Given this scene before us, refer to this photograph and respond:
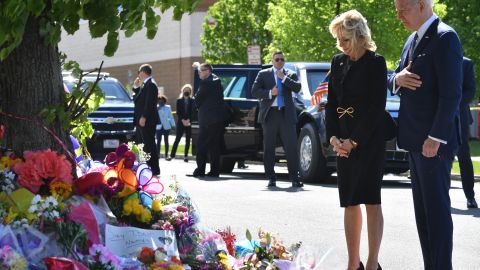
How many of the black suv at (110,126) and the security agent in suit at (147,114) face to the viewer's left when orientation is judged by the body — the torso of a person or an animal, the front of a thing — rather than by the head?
1

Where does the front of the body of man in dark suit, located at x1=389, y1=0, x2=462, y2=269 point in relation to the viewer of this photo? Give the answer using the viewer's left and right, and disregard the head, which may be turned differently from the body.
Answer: facing the viewer and to the left of the viewer

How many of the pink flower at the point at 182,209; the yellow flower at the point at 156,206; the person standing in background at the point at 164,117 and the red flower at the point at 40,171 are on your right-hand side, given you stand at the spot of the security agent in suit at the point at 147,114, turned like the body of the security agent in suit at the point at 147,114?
1

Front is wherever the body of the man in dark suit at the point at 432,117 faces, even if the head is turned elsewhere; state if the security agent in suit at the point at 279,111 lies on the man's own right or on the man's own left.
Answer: on the man's own right

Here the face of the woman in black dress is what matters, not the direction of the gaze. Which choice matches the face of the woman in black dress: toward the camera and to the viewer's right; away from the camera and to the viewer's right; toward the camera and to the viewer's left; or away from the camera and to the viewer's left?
toward the camera and to the viewer's left

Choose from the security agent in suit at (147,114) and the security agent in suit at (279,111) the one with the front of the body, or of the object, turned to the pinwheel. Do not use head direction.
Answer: the security agent in suit at (279,111)

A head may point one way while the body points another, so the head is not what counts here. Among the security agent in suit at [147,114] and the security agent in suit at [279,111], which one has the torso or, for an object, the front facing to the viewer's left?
the security agent in suit at [147,114]

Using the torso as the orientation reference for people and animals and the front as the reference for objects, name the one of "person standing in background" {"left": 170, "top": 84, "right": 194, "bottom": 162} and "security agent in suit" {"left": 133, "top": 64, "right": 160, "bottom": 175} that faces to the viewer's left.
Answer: the security agent in suit

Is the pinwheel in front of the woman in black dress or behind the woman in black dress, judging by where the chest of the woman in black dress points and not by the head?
in front

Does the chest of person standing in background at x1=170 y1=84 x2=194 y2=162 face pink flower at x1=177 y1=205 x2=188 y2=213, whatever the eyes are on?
yes

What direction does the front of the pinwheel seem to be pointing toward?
toward the camera

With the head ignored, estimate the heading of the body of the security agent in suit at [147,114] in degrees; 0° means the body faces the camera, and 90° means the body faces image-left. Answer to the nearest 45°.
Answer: approximately 90°
